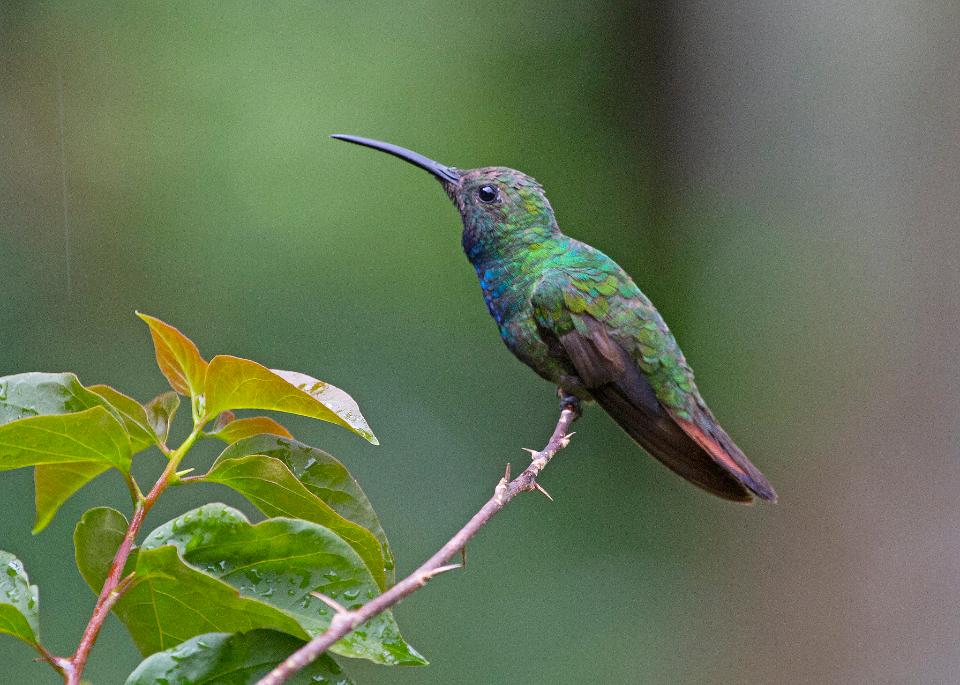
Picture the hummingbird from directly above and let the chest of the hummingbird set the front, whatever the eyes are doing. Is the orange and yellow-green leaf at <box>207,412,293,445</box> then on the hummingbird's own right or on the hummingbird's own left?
on the hummingbird's own left

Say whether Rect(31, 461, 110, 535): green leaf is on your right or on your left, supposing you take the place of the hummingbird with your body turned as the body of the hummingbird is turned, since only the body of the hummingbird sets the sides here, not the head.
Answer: on your left

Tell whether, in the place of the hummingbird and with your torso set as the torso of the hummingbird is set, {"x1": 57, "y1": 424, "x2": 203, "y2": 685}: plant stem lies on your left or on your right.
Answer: on your left

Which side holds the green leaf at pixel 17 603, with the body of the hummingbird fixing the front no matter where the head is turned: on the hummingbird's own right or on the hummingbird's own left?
on the hummingbird's own left

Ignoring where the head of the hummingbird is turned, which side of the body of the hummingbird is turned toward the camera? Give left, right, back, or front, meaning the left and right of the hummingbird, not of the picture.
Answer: left

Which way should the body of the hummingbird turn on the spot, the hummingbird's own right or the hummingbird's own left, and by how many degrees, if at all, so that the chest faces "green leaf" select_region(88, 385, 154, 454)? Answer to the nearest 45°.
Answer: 0° — it already faces it
